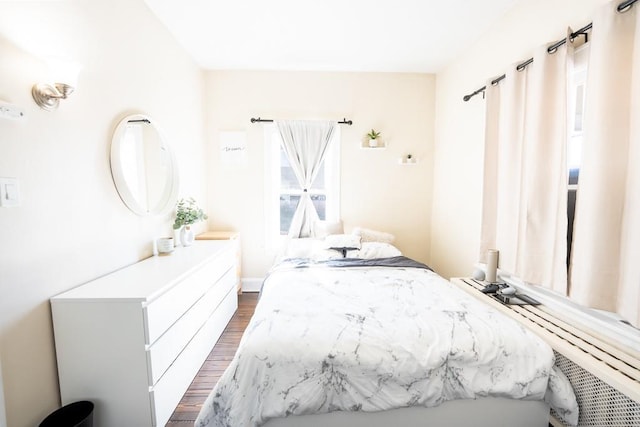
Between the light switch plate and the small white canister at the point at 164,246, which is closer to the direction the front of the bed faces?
the light switch plate

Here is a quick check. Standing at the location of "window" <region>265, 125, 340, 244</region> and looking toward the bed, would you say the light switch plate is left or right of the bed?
right

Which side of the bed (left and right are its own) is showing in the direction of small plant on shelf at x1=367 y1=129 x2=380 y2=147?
back

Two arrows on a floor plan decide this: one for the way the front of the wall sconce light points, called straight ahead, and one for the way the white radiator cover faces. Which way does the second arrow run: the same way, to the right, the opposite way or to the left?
the opposite way

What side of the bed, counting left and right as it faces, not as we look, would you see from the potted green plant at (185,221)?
right

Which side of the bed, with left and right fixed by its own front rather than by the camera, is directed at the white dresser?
right

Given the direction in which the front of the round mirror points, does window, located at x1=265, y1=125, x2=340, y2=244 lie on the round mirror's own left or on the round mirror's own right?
on the round mirror's own left

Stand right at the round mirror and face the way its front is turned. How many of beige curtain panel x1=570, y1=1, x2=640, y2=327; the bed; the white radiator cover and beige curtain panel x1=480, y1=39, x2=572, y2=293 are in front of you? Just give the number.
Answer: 4

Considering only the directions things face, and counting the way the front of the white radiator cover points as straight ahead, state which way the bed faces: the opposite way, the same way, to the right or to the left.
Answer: to the left

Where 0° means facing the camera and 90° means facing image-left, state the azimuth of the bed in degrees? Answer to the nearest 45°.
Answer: approximately 0°

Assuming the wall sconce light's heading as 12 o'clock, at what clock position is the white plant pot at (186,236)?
The white plant pot is roughly at 9 o'clock from the wall sconce light.

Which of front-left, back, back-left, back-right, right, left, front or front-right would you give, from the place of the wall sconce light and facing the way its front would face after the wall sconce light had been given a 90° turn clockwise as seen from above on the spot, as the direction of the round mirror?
back

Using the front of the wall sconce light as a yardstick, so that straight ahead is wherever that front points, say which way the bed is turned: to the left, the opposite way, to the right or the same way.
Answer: to the right
